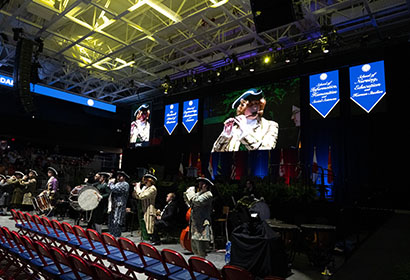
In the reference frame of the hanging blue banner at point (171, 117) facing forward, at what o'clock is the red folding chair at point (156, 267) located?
The red folding chair is roughly at 12 o'clock from the hanging blue banner.

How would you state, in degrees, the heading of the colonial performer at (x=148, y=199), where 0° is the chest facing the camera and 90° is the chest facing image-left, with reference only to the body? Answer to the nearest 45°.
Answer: approximately 45°

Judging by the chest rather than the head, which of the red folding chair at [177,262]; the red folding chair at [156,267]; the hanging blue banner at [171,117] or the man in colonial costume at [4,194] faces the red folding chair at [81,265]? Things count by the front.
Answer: the hanging blue banner

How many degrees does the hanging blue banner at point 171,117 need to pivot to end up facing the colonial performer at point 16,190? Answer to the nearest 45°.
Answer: approximately 45° to its right

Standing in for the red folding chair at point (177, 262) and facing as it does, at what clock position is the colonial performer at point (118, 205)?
The colonial performer is roughly at 10 o'clock from the red folding chair.

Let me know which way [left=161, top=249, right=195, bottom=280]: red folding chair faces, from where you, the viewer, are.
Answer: facing away from the viewer and to the right of the viewer

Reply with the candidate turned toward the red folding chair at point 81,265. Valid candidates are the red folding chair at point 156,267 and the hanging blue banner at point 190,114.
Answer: the hanging blue banner

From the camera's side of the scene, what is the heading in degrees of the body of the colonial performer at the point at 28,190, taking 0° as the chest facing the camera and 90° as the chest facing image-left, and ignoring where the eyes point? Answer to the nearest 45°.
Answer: approximately 45°

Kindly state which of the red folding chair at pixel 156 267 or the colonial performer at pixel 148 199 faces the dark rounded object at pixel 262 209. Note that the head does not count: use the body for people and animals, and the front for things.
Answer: the red folding chair

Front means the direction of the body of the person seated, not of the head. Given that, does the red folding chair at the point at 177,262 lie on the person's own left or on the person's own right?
on the person's own left

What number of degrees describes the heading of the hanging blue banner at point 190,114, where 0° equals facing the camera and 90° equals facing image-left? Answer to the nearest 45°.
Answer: approximately 0°

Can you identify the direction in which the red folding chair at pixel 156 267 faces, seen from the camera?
facing away from the viewer and to the right of the viewer

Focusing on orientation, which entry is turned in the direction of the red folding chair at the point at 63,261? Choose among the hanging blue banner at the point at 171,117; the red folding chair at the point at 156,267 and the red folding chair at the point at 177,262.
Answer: the hanging blue banner

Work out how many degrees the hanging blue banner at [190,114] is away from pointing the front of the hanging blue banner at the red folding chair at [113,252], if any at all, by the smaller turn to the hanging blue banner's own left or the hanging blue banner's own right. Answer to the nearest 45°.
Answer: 0° — it already faces it

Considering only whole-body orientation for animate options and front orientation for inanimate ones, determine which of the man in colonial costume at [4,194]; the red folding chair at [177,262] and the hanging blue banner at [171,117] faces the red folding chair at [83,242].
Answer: the hanging blue banner

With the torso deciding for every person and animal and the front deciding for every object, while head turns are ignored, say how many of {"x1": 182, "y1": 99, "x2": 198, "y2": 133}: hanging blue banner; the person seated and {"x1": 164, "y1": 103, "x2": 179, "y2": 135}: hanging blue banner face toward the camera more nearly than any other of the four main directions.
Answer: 2
